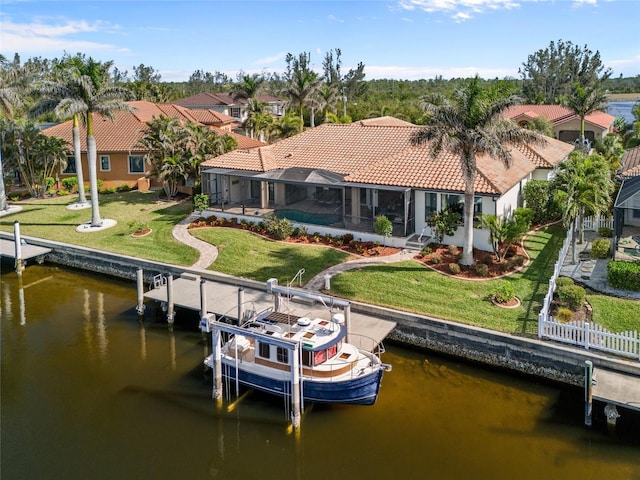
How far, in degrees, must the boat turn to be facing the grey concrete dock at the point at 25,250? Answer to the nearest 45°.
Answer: approximately 180°

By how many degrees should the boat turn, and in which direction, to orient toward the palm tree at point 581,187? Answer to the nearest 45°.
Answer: approximately 90° to its left

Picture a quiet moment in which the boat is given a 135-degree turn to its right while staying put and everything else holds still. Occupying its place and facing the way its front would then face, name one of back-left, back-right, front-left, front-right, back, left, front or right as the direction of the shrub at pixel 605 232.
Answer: back-right

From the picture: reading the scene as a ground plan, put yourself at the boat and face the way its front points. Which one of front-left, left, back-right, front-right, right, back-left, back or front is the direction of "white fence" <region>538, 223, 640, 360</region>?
front-left

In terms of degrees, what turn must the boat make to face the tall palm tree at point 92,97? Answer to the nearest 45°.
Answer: approximately 180°

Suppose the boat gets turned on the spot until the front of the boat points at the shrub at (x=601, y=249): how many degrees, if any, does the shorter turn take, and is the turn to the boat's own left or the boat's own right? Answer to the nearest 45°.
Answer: approximately 90° to the boat's own left

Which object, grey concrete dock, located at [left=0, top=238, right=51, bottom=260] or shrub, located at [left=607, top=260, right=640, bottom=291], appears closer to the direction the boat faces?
the shrub

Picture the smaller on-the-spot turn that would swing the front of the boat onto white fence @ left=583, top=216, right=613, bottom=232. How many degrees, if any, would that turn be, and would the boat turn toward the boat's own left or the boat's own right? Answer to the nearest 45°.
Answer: approximately 90° to the boat's own left

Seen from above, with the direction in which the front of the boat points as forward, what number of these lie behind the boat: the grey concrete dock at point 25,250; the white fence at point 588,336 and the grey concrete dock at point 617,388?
1

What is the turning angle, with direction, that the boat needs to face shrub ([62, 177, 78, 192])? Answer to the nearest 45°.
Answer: approximately 180°

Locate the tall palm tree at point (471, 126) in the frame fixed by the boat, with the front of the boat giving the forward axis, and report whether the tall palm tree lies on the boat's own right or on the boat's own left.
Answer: on the boat's own left

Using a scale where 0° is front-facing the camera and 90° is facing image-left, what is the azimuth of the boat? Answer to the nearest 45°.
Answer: approximately 315°

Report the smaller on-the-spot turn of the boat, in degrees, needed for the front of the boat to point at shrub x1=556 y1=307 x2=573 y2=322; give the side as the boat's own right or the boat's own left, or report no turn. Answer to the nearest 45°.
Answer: approximately 45° to the boat's own left

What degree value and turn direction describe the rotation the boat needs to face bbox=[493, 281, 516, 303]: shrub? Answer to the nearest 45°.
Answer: approximately 90° to its left
